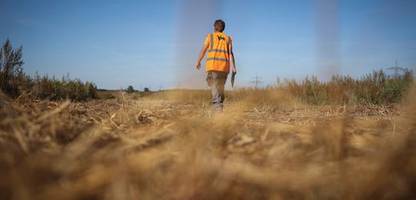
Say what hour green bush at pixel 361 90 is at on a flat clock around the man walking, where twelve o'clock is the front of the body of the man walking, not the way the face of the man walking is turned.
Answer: The green bush is roughly at 2 o'clock from the man walking.

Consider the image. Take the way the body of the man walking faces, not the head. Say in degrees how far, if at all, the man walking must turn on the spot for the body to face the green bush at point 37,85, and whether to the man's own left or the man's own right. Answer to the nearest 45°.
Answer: approximately 90° to the man's own left

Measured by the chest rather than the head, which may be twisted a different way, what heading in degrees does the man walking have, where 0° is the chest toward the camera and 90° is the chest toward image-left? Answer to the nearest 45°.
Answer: approximately 180°
